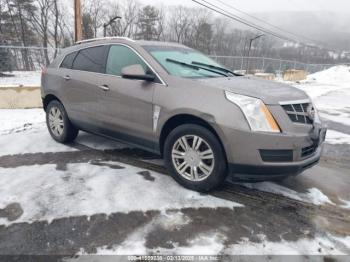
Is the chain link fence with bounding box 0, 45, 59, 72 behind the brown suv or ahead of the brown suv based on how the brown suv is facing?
behind

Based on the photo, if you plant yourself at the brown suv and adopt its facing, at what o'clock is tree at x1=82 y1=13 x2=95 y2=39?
The tree is roughly at 7 o'clock from the brown suv.

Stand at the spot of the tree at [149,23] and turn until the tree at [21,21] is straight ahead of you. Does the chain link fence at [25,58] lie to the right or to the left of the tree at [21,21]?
left

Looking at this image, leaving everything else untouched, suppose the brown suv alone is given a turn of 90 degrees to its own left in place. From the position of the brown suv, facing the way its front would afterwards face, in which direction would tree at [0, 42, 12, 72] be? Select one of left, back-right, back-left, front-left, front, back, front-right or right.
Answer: left

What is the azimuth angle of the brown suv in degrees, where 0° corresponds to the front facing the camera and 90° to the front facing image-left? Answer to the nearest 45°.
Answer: approximately 315°

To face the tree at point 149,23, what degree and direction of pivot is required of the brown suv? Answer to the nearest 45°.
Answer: approximately 135° to its left

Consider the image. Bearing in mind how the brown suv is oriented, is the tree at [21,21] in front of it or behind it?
behind
